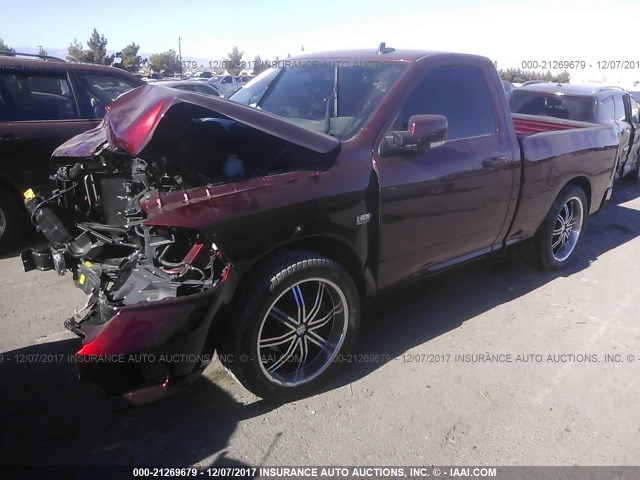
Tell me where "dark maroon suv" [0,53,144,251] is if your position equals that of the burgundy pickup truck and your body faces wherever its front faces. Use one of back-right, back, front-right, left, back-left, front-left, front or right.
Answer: right

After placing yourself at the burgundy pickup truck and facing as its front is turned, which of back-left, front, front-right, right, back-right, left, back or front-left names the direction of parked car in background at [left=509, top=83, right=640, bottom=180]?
back

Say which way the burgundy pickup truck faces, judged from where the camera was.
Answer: facing the viewer and to the left of the viewer
